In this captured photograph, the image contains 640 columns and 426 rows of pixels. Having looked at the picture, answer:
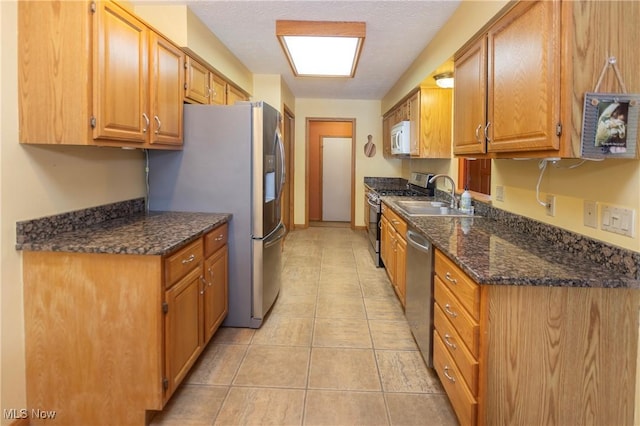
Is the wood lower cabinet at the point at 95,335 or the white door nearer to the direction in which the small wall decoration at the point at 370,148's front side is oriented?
the wood lower cabinet

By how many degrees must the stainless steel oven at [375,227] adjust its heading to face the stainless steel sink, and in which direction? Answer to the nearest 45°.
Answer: approximately 90° to its left

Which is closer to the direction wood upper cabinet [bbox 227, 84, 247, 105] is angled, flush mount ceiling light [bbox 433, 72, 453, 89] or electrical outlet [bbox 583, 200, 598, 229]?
the flush mount ceiling light

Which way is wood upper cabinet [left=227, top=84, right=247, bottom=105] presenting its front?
to the viewer's right

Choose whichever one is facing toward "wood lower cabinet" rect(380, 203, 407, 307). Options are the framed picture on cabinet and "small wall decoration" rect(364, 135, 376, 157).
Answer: the small wall decoration

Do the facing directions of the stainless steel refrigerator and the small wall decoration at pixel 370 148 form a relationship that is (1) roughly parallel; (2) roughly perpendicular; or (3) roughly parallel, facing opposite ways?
roughly perpendicular

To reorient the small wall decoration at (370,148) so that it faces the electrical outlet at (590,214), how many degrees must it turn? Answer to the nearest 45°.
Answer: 0° — it already faces it

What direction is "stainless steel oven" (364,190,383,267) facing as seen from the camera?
to the viewer's left

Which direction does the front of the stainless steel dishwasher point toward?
to the viewer's left

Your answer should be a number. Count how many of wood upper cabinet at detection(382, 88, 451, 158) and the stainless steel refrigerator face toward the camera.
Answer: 0

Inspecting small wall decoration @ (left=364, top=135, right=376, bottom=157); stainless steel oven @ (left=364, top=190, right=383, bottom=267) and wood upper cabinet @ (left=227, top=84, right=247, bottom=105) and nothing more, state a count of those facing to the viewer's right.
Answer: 1

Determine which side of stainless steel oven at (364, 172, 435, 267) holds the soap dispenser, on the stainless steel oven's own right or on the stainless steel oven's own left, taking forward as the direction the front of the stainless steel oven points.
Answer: on the stainless steel oven's own left

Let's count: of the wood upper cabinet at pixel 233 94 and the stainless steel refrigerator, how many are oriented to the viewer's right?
2

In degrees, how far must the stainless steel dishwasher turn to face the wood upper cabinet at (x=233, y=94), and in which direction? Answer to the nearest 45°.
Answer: approximately 45° to its right
